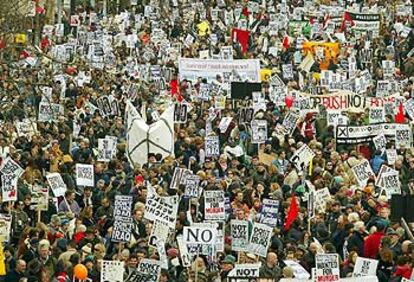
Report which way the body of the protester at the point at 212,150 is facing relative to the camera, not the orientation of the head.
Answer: toward the camera
